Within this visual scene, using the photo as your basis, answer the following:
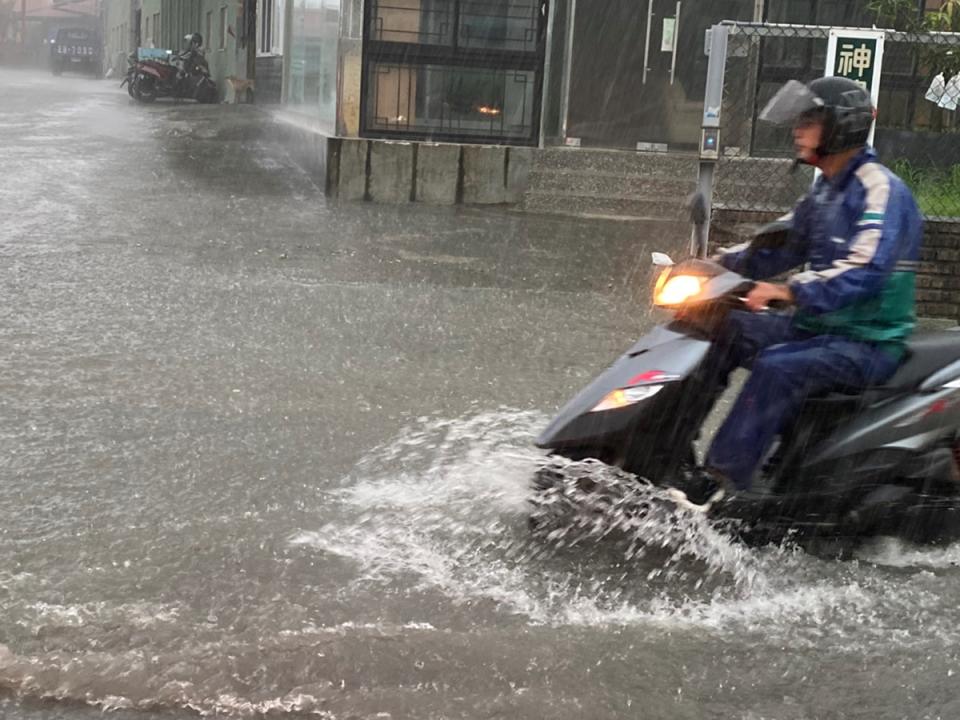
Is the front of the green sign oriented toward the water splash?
yes

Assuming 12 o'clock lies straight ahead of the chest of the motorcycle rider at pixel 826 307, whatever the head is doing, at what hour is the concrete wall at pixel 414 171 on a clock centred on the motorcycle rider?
The concrete wall is roughly at 2 o'clock from the motorcycle rider.

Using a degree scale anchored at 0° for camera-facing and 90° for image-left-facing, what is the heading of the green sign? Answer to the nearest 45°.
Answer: approximately 0°

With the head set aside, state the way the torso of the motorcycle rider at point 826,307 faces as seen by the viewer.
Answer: to the viewer's left

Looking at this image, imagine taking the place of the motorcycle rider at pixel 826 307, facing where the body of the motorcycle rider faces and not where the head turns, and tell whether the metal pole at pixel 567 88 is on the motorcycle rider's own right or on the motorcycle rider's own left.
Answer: on the motorcycle rider's own right

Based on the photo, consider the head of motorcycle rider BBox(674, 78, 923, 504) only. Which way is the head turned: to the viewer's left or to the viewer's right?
to the viewer's left

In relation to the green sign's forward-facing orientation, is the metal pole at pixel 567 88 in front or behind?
behind
